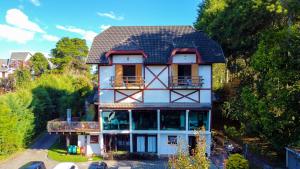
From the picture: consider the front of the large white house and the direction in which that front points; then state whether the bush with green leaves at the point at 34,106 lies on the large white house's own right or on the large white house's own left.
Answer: on the large white house's own right

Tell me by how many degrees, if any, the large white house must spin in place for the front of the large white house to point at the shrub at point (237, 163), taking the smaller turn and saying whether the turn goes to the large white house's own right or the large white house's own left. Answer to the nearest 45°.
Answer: approximately 45° to the large white house's own left

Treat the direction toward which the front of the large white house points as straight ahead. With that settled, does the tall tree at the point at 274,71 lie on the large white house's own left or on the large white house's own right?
on the large white house's own left

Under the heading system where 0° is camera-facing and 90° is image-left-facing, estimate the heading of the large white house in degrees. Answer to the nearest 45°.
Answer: approximately 0°

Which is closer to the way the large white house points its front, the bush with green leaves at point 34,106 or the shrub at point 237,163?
the shrub
